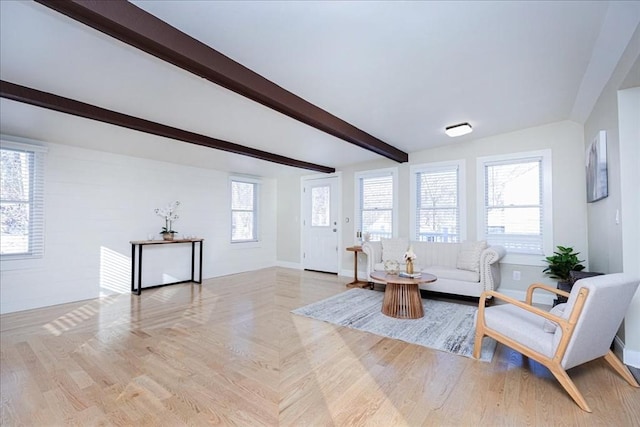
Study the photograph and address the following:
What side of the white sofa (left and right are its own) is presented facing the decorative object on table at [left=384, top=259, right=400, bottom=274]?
front

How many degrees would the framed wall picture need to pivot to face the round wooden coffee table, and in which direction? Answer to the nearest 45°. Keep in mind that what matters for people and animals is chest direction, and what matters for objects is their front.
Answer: approximately 45° to its left

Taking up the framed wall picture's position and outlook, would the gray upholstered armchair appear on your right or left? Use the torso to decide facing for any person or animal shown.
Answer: on your left

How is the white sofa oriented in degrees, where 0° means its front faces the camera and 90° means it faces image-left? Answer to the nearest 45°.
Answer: approximately 45°

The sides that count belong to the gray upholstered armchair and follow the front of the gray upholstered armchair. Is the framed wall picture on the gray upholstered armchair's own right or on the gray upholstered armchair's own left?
on the gray upholstered armchair's own right

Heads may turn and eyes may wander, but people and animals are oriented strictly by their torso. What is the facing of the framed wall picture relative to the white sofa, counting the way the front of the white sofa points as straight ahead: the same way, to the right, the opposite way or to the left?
to the right

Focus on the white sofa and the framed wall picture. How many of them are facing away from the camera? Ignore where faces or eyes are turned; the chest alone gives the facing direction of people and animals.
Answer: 0

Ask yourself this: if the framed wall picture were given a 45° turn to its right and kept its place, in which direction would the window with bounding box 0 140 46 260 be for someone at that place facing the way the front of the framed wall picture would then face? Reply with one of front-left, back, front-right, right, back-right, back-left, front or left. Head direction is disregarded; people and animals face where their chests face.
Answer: left

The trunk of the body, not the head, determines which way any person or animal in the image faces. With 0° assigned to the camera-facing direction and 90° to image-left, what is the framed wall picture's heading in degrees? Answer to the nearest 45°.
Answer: approximately 90°
